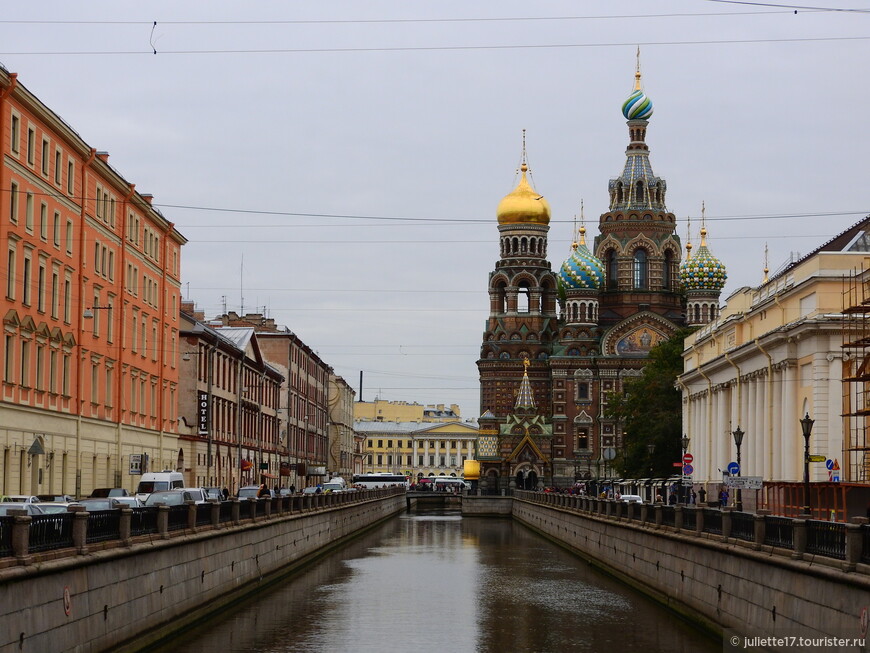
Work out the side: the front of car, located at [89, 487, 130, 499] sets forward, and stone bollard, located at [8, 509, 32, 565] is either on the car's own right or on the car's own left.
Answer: on the car's own right

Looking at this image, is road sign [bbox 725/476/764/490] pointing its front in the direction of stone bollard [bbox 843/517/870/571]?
yes

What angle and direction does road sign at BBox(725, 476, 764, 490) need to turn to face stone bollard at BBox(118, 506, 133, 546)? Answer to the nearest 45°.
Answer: approximately 45° to its right

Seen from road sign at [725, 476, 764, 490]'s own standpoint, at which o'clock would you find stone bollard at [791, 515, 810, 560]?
The stone bollard is roughly at 12 o'clock from the road sign.

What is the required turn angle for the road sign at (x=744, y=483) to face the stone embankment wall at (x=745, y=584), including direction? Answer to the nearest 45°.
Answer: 0° — it already faces it

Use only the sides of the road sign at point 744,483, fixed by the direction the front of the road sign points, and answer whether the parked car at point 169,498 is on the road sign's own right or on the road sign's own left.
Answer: on the road sign's own right

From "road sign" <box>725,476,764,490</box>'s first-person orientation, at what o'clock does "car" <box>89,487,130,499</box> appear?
The car is roughly at 3 o'clock from the road sign.

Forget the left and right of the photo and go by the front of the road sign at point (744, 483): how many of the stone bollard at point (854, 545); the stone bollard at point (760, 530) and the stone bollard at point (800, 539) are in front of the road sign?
3
